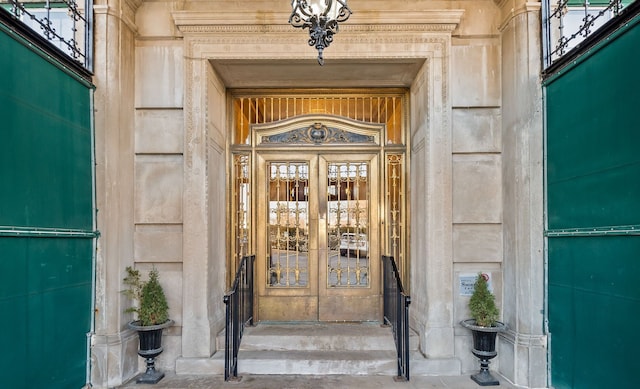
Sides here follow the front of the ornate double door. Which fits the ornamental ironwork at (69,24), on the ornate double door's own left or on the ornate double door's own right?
on the ornate double door's own right

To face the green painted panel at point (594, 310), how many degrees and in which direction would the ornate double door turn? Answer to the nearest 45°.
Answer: approximately 45° to its left

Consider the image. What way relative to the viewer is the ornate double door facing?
toward the camera

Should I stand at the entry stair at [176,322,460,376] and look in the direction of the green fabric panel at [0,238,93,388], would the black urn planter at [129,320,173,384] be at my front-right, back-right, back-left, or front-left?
front-right

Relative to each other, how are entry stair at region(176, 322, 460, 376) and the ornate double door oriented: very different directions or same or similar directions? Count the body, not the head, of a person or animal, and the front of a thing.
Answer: same or similar directions

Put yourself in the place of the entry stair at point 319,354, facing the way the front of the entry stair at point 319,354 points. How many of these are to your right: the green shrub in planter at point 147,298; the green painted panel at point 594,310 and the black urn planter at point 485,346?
1

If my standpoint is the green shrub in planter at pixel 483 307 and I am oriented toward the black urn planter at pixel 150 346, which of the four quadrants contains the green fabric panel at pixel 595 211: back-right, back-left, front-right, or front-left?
back-left

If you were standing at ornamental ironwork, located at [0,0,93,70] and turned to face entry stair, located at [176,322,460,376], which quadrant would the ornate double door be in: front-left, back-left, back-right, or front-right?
front-left

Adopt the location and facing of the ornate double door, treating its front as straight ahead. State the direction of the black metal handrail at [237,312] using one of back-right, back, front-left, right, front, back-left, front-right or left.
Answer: front-right

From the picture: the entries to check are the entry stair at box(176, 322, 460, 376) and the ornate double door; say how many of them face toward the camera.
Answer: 2

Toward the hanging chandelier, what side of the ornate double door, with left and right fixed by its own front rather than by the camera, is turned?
front

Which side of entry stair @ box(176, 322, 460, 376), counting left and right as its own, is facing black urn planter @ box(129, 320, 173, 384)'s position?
right

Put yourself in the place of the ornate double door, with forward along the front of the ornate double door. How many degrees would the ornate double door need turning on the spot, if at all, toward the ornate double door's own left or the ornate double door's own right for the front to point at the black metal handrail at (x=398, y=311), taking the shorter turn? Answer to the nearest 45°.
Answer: approximately 45° to the ornate double door's own left
